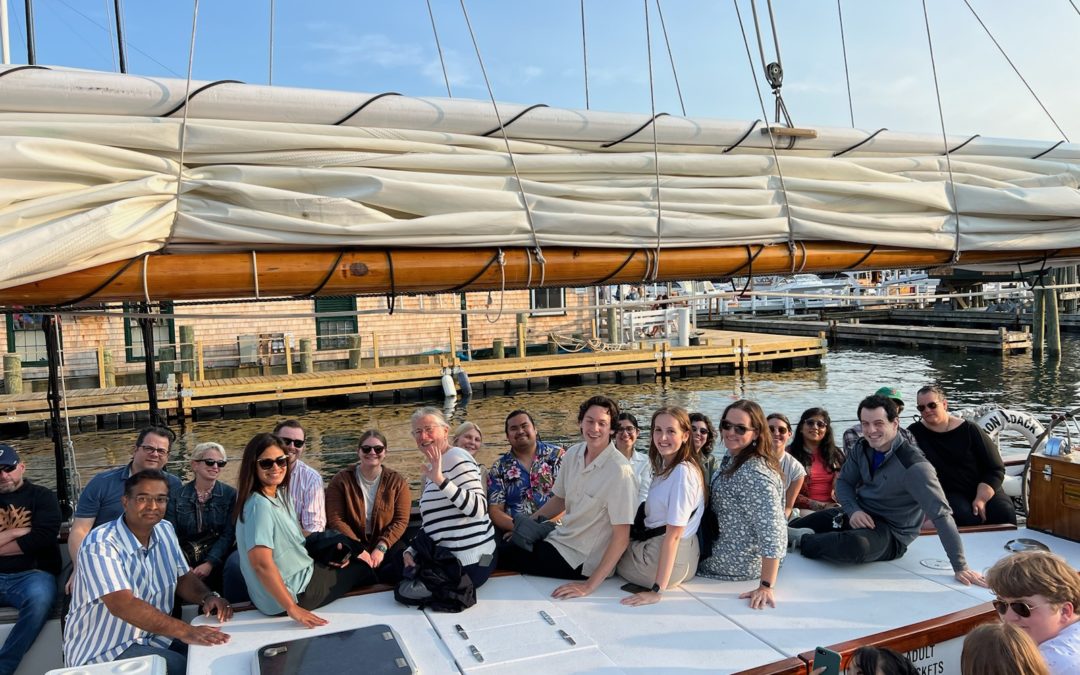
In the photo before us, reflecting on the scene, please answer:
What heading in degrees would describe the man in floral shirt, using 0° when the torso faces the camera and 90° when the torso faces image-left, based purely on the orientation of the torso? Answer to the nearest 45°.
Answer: approximately 0°

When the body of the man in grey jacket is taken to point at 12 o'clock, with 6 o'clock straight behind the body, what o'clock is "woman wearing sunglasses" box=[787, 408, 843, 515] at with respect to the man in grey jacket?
The woman wearing sunglasses is roughly at 4 o'clock from the man in grey jacket.

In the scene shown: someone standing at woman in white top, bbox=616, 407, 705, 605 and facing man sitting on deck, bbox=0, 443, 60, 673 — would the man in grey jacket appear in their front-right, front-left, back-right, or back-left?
back-right

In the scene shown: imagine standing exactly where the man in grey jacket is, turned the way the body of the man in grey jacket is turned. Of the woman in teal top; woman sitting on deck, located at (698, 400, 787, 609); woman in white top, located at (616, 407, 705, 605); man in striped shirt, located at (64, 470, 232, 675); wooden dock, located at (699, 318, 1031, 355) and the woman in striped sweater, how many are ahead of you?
5

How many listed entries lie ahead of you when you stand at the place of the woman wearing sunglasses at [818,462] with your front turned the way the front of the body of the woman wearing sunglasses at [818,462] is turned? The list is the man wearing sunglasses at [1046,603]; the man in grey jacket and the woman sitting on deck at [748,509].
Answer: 3

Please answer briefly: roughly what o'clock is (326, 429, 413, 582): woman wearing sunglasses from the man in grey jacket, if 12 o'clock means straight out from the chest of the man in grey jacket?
The woman wearing sunglasses is roughly at 1 o'clock from the man in grey jacket.

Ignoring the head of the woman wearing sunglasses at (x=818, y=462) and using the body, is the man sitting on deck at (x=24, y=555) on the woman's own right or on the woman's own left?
on the woman's own right

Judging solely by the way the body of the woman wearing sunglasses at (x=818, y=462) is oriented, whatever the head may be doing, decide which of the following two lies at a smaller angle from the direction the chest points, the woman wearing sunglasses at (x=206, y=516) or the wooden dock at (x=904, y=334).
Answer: the woman wearing sunglasses

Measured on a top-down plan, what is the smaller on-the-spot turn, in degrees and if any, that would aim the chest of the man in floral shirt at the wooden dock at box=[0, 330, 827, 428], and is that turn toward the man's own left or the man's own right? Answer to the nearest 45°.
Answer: approximately 180°

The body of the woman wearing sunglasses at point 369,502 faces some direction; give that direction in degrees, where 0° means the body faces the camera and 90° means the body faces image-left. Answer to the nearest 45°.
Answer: approximately 0°

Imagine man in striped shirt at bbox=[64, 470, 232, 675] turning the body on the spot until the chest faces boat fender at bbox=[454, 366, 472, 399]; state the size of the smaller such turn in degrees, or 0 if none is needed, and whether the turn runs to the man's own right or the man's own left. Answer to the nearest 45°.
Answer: approximately 90° to the man's own left
